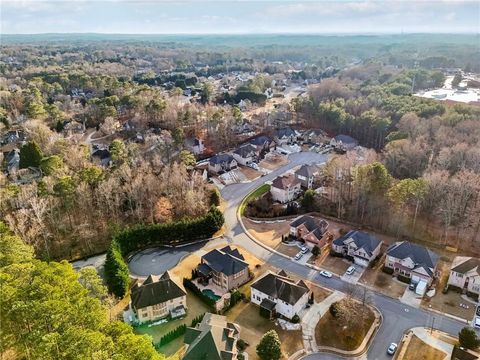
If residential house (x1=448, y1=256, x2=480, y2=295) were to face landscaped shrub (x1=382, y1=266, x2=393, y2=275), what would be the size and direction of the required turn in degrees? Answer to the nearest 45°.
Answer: approximately 45° to its right

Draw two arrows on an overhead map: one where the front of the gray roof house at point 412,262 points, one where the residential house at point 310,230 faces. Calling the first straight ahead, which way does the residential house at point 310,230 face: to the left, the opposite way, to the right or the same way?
the same way

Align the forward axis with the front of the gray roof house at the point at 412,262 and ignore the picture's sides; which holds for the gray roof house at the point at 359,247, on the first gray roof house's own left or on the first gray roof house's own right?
on the first gray roof house's own right

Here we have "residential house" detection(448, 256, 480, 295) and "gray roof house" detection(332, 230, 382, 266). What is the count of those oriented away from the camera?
0

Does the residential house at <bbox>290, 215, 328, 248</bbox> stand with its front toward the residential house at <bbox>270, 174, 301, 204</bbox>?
no

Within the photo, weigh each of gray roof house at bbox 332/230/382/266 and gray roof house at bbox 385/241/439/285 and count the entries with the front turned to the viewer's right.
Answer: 0

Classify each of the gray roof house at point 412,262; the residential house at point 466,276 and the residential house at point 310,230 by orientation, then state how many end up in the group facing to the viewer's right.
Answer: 0

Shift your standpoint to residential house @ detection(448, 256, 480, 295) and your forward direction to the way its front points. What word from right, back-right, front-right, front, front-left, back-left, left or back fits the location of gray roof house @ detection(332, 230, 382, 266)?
front-right

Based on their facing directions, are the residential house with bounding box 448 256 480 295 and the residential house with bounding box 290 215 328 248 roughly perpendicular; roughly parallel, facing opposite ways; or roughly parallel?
roughly parallel

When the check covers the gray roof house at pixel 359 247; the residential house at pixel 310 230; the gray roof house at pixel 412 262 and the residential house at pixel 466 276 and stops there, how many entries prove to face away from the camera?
0

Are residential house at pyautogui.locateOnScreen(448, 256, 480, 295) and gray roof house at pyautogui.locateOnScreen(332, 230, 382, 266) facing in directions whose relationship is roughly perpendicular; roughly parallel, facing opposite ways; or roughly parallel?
roughly parallel

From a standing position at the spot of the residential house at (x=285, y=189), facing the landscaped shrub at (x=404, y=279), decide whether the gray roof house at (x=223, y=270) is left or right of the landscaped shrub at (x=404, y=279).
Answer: right

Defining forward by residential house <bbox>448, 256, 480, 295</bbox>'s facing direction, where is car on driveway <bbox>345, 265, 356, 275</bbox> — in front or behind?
in front

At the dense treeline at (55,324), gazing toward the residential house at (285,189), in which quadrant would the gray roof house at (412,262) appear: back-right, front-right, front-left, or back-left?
front-right

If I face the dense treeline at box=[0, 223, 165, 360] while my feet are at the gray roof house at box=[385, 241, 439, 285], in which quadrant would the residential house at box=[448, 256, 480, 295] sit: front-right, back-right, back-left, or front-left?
back-left

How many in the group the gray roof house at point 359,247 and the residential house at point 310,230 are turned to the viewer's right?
0

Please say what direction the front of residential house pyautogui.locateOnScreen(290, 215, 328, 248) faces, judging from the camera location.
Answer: facing the viewer and to the left of the viewer

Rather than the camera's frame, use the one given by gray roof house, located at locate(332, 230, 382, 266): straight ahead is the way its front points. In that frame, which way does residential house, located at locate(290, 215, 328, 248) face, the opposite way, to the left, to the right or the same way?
the same way
